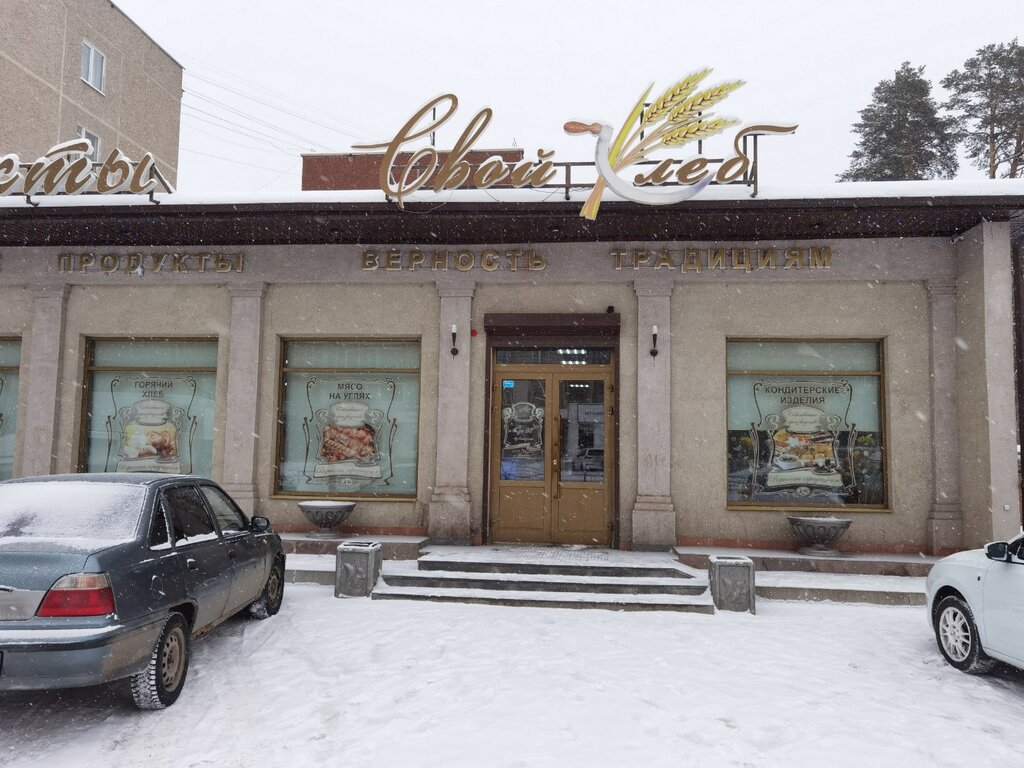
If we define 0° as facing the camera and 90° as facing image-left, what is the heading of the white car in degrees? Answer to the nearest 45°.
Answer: approximately 135°

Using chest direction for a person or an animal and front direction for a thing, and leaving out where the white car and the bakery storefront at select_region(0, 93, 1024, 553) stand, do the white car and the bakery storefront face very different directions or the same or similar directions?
very different directions

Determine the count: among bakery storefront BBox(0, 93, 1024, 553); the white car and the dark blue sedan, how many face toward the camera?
1

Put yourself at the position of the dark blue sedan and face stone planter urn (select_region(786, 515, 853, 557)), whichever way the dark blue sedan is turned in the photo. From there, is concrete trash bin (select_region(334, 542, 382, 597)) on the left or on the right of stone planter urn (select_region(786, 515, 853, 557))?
left

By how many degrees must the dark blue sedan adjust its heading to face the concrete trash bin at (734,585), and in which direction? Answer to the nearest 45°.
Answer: approximately 45° to its right

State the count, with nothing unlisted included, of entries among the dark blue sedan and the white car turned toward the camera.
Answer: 0

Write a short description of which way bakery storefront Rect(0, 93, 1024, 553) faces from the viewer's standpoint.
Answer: facing the viewer

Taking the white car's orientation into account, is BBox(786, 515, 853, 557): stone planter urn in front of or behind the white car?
in front

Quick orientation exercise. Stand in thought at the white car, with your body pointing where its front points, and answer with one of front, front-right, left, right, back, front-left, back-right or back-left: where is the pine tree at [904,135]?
front-right

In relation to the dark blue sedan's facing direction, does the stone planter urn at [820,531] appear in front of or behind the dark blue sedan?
in front

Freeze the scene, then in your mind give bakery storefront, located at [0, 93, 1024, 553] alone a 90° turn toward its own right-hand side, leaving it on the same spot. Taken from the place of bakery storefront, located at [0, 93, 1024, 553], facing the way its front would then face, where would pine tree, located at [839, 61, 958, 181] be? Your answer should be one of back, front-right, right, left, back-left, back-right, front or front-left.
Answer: back-right

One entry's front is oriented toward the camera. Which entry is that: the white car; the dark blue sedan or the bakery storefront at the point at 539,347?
the bakery storefront

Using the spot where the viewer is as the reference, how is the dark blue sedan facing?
facing away from the viewer and to the right of the viewer
